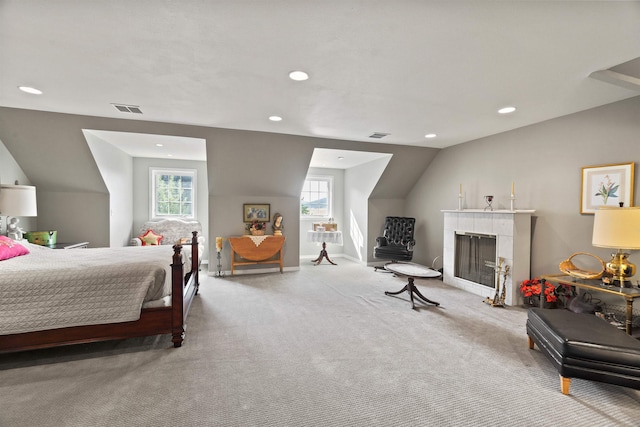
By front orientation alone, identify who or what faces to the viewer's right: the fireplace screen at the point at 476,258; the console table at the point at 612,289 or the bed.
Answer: the bed

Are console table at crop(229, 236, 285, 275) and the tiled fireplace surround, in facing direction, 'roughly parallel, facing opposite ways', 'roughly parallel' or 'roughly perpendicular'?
roughly perpendicular

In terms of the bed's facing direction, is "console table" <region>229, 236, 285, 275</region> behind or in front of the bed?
in front

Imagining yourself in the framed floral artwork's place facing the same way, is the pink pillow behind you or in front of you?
in front

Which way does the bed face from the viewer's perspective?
to the viewer's right

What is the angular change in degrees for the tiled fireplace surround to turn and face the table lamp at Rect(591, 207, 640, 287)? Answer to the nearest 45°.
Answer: approximately 90° to its left

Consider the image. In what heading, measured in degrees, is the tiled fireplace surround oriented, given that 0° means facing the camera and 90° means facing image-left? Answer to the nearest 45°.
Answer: approximately 45°

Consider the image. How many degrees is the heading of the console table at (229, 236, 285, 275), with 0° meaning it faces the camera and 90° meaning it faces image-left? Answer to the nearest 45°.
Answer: approximately 0°

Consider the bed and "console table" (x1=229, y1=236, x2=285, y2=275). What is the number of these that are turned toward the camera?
1

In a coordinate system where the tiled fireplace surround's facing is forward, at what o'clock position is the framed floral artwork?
The framed floral artwork is roughly at 8 o'clock from the tiled fireplace surround.

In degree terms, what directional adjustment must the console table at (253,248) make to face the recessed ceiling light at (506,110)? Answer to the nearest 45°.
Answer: approximately 45° to its left
